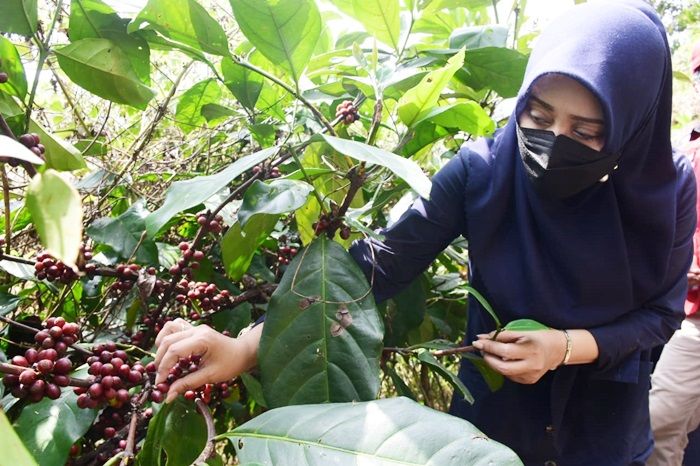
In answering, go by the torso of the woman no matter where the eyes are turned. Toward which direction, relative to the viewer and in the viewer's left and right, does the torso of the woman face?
facing the viewer and to the left of the viewer
